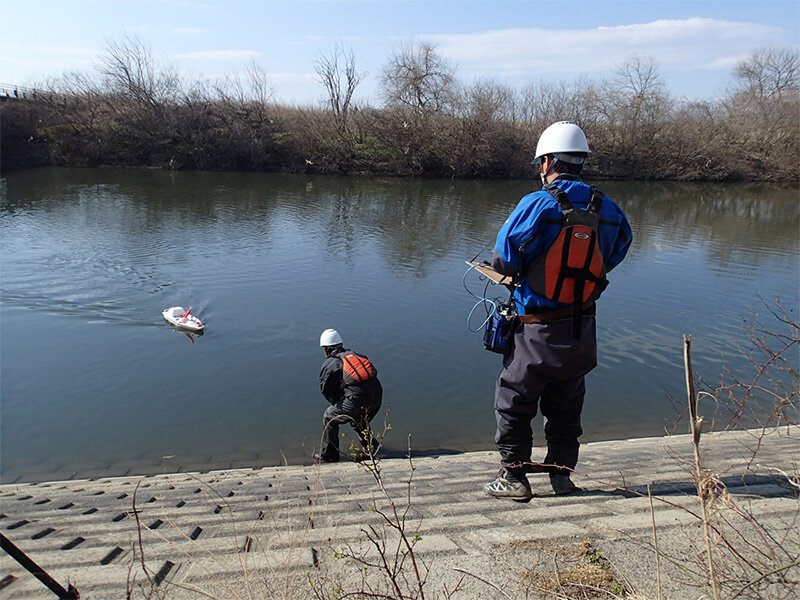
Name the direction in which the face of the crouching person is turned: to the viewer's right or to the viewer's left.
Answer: to the viewer's left

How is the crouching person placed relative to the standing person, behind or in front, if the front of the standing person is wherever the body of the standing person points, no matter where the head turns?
in front

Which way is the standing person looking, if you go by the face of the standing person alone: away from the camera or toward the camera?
away from the camera

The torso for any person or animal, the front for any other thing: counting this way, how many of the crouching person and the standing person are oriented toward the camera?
0

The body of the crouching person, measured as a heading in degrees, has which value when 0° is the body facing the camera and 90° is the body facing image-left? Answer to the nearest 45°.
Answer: approximately 135°

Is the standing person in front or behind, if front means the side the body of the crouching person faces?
behind

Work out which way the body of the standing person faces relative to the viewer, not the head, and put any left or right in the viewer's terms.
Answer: facing away from the viewer and to the left of the viewer
